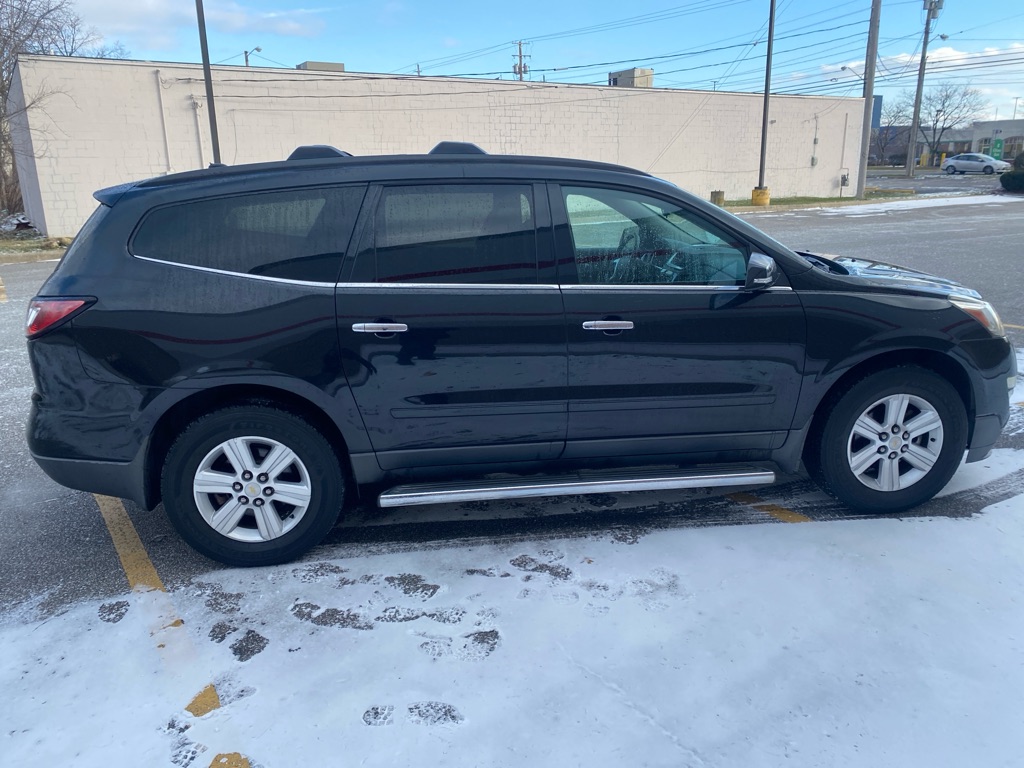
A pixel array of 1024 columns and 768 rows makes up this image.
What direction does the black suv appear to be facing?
to the viewer's right

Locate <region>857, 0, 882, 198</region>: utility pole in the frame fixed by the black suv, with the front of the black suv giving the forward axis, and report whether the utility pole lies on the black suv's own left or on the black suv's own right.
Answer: on the black suv's own left
